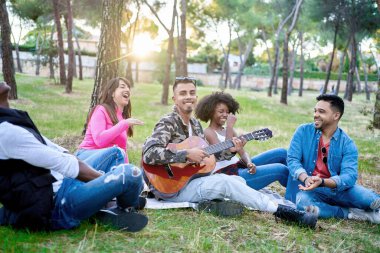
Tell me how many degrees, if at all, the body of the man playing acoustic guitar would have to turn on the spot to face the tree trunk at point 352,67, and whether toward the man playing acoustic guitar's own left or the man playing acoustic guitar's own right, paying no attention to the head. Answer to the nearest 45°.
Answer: approximately 135° to the man playing acoustic guitar's own left

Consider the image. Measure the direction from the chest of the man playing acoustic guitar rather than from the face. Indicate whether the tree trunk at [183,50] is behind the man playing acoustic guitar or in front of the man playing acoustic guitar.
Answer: behind

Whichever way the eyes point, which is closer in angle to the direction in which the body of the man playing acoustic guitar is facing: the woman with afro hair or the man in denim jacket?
the man in denim jacket

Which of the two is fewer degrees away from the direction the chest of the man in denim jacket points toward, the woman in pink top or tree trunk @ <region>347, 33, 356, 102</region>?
the woman in pink top

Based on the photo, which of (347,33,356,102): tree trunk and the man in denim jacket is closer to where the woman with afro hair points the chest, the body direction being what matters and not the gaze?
the man in denim jacket

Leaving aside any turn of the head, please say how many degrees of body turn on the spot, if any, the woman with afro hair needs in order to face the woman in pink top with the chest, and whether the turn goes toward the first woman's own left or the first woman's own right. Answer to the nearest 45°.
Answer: approximately 135° to the first woman's own right

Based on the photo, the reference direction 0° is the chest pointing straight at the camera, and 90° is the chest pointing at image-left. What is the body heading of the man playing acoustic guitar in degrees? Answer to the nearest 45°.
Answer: approximately 315°

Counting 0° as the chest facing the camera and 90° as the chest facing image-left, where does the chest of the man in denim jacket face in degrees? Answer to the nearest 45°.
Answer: approximately 0°

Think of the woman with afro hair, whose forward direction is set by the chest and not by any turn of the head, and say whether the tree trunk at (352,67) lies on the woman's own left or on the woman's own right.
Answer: on the woman's own left

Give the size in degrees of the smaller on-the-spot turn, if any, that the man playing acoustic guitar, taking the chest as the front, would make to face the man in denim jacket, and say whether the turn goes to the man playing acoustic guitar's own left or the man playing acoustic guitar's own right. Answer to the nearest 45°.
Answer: approximately 45° to the man playing acoustic guitar's own left

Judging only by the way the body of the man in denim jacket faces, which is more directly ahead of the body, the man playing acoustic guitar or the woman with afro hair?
the man playing acoustic guitar
